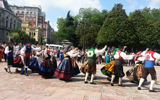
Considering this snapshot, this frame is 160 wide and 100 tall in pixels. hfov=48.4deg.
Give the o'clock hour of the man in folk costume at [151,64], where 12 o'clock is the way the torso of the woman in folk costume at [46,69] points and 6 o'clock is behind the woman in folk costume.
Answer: The man in folk costume is roughly at 1 o'clock from the woman in folk costume.

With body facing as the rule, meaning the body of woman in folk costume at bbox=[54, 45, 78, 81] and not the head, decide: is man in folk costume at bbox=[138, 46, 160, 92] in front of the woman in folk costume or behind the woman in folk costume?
in front

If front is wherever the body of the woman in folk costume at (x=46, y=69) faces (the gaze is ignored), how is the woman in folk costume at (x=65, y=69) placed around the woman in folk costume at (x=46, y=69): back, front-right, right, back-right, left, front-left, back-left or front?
front-right

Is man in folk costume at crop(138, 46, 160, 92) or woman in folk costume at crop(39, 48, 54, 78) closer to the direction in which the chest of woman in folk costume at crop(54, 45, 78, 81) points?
the man in folk costume

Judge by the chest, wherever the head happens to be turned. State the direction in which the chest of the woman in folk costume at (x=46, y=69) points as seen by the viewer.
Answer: to the viewer's right

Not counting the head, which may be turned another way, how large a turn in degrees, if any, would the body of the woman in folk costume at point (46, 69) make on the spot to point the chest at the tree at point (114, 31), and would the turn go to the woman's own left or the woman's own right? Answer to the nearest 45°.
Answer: approximately 45° to the woman's own left

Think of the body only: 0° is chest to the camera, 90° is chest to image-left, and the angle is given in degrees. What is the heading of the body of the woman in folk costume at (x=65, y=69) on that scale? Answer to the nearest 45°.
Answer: approximately 270°

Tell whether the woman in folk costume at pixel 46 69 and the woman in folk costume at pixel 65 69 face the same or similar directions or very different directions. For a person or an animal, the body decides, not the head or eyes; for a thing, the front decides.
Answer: same or similar directions

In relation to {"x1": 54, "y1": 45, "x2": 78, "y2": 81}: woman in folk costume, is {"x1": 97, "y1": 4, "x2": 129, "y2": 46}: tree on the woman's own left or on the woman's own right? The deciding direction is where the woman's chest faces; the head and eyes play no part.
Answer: on the woman's own left
